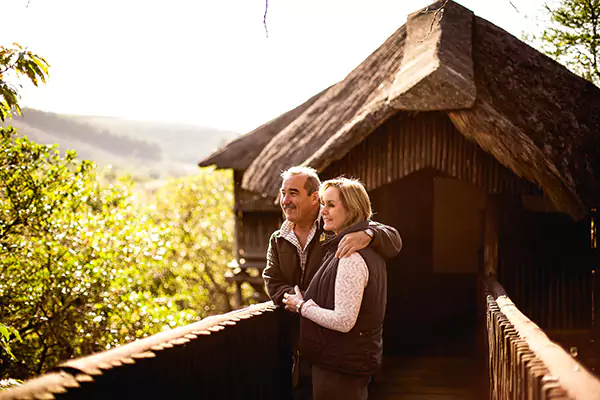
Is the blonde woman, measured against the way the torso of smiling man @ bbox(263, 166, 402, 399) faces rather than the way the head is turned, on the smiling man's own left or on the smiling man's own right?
on the smiling man's own left

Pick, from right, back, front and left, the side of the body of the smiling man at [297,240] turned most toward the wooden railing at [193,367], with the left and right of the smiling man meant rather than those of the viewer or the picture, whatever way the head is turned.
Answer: front

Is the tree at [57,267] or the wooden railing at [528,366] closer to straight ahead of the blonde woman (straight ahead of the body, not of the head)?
the tree

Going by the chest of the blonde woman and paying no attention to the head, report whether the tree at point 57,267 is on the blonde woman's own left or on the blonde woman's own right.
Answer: on the blonde woman's own right

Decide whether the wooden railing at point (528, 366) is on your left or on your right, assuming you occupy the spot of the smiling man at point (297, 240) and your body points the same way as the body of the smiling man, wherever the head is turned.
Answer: on your left

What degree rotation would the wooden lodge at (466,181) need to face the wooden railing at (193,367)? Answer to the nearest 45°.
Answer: approximately 45° to its right

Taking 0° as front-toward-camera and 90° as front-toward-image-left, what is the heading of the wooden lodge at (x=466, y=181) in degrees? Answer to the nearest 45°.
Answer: approximately 0°

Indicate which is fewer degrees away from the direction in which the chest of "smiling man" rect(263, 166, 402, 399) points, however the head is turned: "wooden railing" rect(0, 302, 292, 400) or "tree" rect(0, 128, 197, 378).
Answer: the wooden railing

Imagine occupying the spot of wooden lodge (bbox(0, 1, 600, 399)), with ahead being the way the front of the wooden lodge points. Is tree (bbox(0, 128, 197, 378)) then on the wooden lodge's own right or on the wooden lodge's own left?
on the wooden lodge's own right

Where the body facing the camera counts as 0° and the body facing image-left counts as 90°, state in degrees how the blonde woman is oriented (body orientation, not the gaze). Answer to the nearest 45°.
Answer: approximately 90°

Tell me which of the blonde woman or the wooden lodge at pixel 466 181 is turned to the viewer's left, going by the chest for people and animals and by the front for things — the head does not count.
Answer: the blonde woman

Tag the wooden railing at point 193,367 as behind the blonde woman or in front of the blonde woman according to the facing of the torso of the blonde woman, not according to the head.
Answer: in front

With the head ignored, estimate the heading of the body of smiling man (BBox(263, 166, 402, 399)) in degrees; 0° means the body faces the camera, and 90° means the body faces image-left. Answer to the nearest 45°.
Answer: approximately 45°
